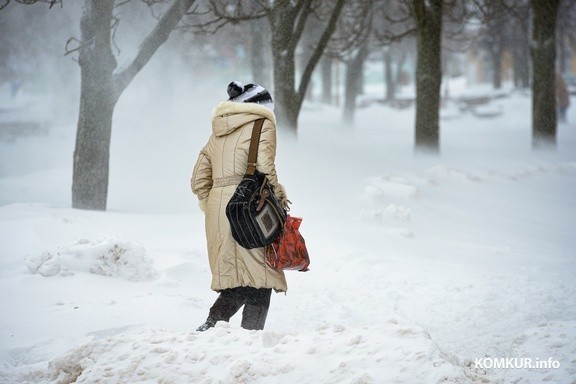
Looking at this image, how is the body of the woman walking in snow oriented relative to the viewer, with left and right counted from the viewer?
facing away from the viewer and to the right of the viewer

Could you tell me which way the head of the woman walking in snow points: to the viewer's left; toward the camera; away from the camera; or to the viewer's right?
away from the camera

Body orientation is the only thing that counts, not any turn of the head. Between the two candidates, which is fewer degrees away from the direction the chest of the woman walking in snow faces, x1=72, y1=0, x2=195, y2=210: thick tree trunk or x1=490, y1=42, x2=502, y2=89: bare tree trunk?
the bare tree trunk

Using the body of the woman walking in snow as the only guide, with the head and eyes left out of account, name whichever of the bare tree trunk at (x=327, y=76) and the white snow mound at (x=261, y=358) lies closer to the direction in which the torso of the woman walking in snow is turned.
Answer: the bare tree trunk

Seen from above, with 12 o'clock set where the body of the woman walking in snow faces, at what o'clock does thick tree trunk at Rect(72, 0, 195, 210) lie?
The thick tree trunk is roughly at 10 o'clock from the woman walking in snow.

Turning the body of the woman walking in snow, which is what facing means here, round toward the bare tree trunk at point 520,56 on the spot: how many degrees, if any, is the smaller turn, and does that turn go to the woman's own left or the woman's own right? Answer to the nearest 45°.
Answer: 0° — they already face it

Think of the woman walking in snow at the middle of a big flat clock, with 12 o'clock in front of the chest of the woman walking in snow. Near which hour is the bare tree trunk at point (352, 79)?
The bare tree trunk is roughly at 11 o'clock from the woman walking in snow.

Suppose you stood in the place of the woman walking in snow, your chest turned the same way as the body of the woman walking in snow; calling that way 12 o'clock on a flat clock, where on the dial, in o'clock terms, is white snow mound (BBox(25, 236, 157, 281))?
The white snow mound is roughly at 9 o'clock from the woman walking in snow.

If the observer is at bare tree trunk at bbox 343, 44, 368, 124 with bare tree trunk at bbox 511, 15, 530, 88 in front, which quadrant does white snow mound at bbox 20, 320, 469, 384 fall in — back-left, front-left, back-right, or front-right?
back-right
